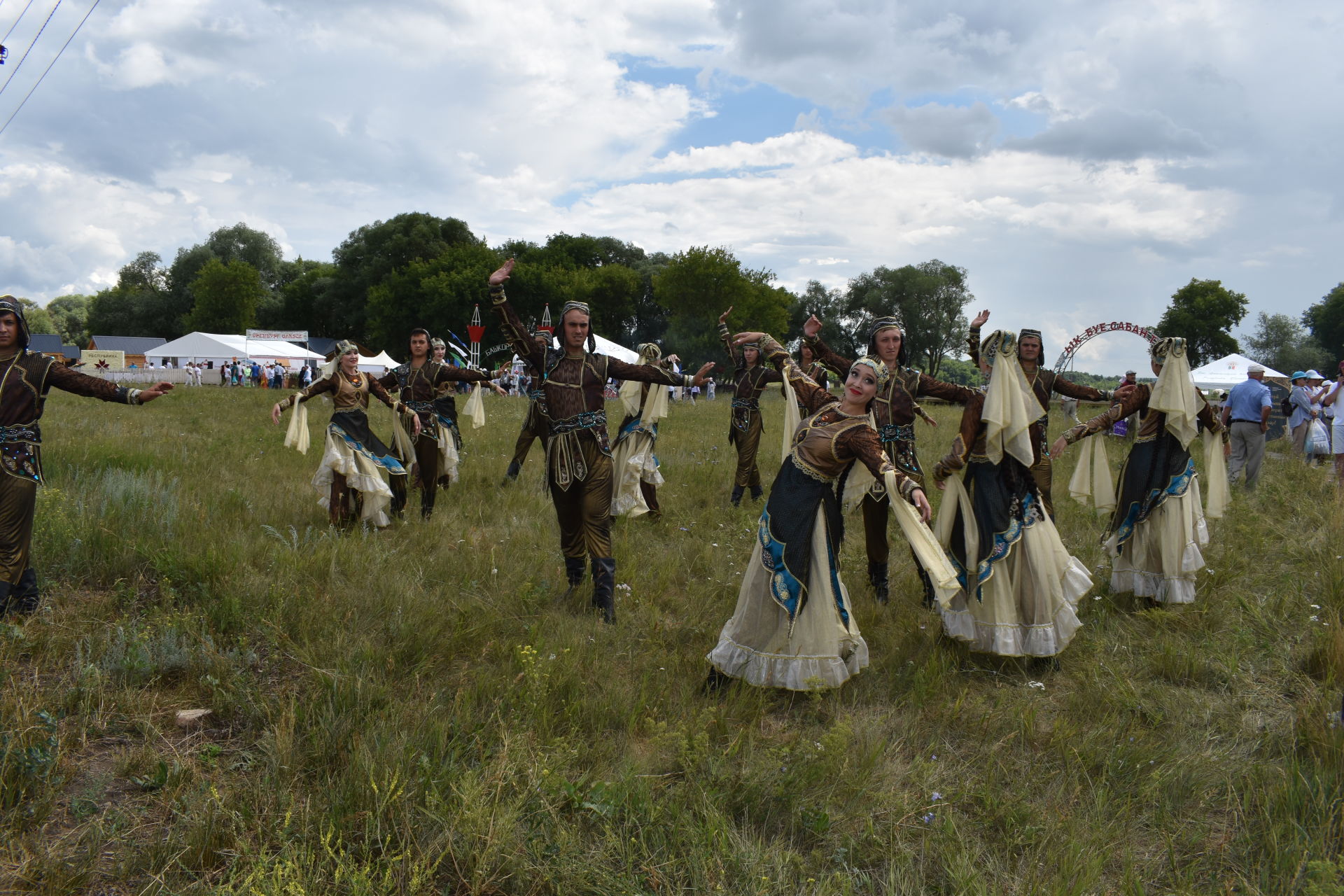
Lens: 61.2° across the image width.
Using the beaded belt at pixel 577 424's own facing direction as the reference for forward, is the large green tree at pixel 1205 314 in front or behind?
behind

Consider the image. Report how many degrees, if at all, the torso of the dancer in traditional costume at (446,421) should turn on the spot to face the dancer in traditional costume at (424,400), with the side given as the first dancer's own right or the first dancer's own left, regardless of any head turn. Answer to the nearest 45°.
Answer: approximately 45° to the first dancer's own left

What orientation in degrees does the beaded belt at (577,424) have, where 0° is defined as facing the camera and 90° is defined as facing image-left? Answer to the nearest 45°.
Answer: approximately 0°

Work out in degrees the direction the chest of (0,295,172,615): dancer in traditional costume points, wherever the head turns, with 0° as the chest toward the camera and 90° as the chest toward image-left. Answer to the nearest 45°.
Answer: approximately 0°

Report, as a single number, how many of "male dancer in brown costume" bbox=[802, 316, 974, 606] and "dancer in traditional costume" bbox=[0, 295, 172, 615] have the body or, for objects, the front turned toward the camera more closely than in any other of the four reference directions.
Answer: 2

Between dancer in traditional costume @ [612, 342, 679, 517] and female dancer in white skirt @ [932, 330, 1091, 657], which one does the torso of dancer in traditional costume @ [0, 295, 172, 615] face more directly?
the female dancer in white skirt

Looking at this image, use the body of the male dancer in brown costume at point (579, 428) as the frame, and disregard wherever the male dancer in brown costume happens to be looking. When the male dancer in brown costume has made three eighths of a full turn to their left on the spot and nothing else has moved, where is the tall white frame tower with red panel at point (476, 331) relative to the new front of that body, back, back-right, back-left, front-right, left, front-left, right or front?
front-left

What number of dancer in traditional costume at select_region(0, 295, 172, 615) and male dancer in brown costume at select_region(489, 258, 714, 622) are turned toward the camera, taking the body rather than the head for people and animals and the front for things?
2
